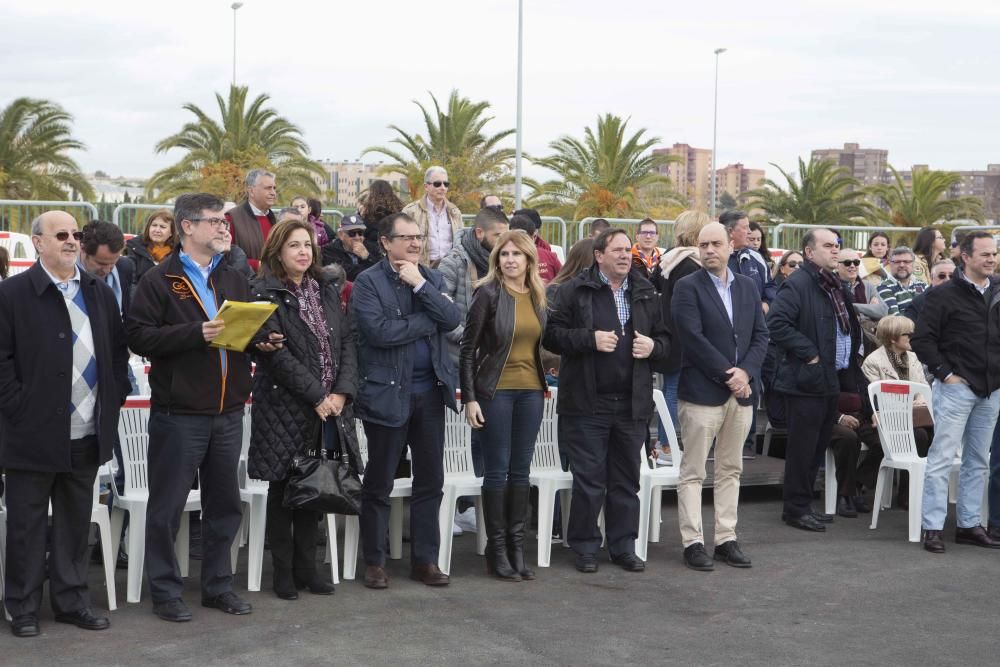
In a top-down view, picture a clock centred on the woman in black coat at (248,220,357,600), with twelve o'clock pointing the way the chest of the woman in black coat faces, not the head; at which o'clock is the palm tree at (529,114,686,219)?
The palm tree is roughly at 8 o'clock from the woman in black coat.

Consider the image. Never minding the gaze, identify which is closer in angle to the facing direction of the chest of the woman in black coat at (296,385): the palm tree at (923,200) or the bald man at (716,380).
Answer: the bald man

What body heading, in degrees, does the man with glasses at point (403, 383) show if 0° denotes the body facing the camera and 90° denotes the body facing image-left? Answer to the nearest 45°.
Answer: approximately 315°

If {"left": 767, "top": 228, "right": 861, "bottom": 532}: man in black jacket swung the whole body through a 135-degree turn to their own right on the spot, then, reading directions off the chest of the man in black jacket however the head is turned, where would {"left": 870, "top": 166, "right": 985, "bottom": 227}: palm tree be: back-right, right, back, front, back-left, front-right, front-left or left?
right

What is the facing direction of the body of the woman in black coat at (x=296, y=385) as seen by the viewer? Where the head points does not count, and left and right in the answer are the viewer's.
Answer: facing the viewer and to the right of the viewer

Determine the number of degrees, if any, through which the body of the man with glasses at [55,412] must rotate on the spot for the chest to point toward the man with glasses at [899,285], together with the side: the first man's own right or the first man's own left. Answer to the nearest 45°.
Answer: approximately 90° to the first man's own left

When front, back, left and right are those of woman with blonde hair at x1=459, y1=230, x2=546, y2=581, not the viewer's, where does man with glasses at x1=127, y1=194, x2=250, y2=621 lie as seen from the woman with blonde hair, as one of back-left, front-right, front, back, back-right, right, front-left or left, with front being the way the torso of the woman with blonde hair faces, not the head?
right

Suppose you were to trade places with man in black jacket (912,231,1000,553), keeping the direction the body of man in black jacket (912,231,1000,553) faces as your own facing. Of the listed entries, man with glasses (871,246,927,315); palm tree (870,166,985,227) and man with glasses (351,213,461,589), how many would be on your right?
1

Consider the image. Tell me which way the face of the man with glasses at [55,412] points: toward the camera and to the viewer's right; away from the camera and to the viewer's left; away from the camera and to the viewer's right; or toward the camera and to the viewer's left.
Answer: toward the camera and to the viewer's right

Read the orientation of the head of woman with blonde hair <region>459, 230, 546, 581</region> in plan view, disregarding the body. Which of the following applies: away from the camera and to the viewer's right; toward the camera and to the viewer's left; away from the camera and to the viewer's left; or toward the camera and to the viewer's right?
toward the camera and to the viewer's right
